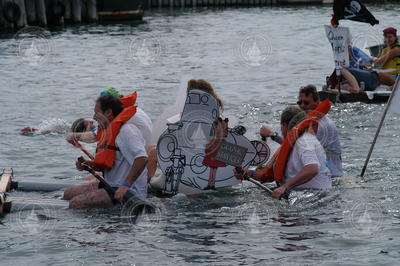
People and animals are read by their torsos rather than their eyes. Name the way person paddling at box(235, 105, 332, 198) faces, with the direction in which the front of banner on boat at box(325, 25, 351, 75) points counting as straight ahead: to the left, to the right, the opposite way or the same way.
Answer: to the right

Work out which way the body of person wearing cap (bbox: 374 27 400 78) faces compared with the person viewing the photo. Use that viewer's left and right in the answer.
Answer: facing the viewer and to the left of the viewer

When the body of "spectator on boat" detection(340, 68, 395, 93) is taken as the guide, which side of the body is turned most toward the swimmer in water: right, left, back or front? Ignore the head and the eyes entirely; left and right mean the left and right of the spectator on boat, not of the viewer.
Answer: front

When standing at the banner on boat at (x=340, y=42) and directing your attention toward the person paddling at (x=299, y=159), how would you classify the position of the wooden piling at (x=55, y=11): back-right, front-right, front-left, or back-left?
back-right

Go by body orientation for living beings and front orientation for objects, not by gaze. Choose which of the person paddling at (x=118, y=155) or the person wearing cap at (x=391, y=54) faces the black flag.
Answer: the person wearing cap

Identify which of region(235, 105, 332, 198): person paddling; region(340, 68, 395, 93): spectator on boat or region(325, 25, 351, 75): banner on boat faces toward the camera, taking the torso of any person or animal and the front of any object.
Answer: the banner on boat

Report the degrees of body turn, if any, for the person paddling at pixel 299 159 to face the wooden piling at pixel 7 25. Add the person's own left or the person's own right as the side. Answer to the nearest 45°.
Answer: approximately 45° to the person's own right

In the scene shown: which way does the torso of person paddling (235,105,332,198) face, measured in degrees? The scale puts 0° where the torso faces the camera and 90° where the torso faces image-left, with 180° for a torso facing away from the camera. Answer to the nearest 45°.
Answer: approximately 90°

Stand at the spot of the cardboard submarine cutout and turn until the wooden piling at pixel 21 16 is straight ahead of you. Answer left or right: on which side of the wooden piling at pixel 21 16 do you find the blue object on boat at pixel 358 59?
right

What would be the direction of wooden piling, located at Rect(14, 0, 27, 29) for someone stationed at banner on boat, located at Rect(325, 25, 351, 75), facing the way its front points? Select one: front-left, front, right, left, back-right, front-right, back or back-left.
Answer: back-right
